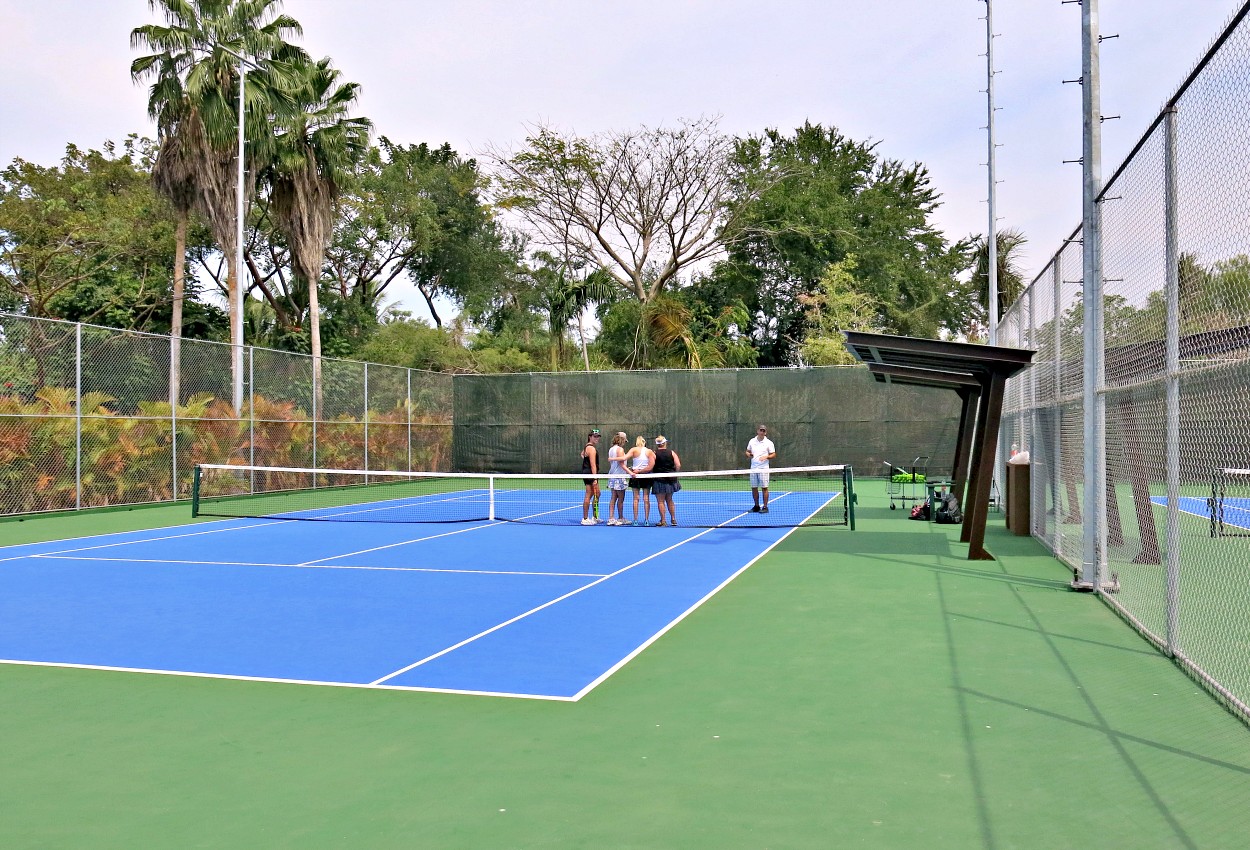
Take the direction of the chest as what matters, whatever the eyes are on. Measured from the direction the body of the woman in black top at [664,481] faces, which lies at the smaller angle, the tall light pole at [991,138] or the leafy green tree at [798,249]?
the leafy green tree

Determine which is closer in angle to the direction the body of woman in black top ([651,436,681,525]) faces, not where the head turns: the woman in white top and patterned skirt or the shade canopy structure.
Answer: the woman in white top and patterned skirt
